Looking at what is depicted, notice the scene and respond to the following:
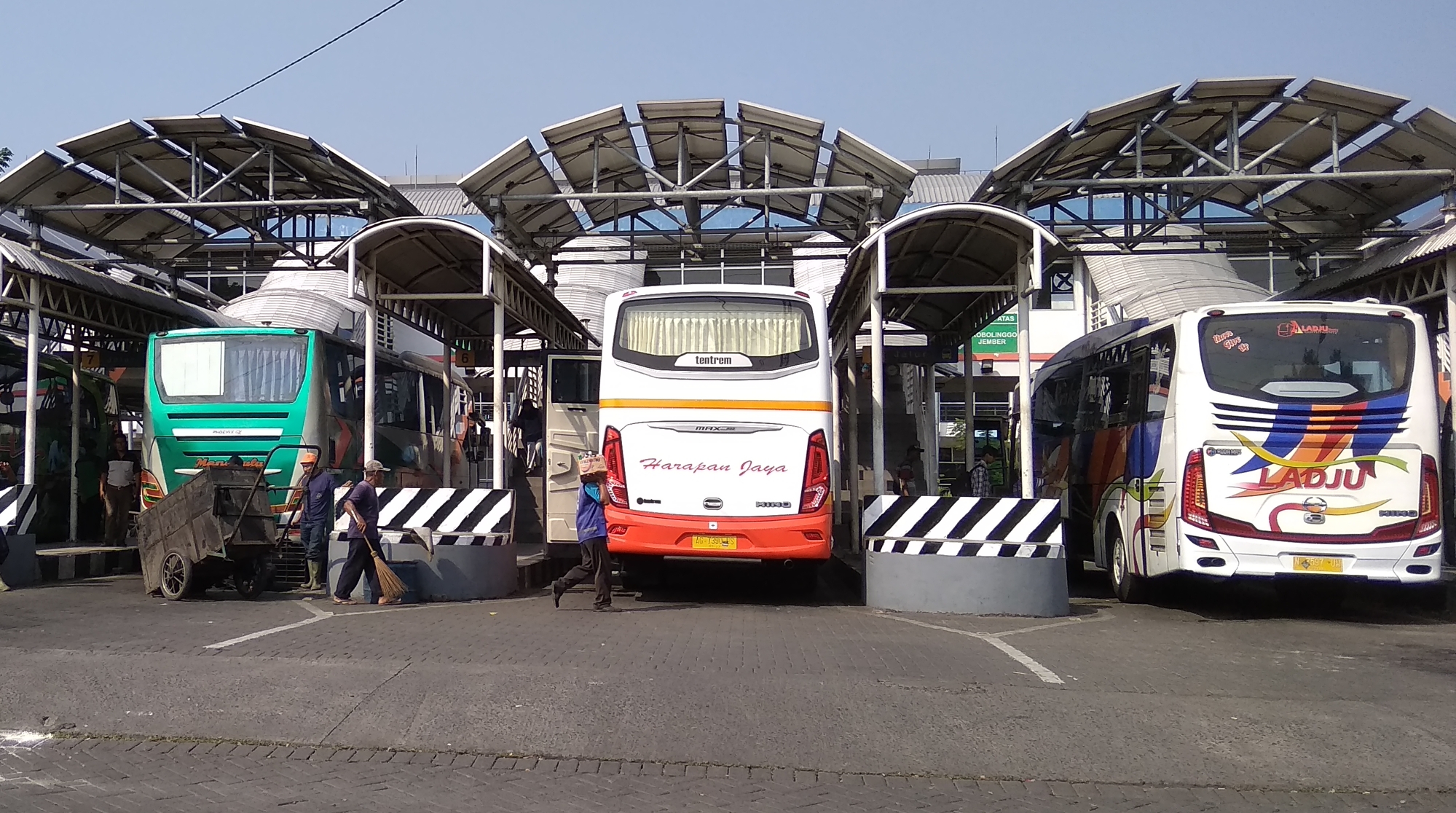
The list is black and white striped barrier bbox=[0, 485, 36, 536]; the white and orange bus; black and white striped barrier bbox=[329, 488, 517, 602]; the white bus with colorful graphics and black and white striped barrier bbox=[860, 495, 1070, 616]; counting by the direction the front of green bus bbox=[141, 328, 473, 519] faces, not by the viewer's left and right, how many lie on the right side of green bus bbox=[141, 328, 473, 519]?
4

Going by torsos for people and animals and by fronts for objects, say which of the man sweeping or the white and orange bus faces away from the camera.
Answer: the white and orange bus

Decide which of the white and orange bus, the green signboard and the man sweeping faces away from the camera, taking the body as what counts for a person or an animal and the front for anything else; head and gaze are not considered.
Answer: the white and orange bus

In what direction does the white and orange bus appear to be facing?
away from the camera

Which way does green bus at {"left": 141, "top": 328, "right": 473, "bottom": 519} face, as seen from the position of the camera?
facing away from the viewer and to the right of the viewer

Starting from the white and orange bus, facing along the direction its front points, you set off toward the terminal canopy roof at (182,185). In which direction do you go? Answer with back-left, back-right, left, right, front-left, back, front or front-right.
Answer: front-left

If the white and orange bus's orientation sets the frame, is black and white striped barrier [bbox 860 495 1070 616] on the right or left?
on its right

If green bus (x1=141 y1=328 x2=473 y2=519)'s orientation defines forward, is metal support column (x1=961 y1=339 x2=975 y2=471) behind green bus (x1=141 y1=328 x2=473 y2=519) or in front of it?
in front

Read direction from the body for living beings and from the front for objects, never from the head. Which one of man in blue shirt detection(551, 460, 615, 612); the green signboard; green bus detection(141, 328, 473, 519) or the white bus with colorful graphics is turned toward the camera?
the green signboard

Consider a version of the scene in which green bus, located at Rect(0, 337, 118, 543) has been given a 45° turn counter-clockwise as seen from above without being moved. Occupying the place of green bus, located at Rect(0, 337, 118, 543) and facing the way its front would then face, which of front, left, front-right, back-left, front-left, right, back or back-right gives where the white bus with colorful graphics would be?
back-right

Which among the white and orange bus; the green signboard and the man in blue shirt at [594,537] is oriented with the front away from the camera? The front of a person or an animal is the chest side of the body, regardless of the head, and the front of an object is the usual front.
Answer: the white and orange bus
